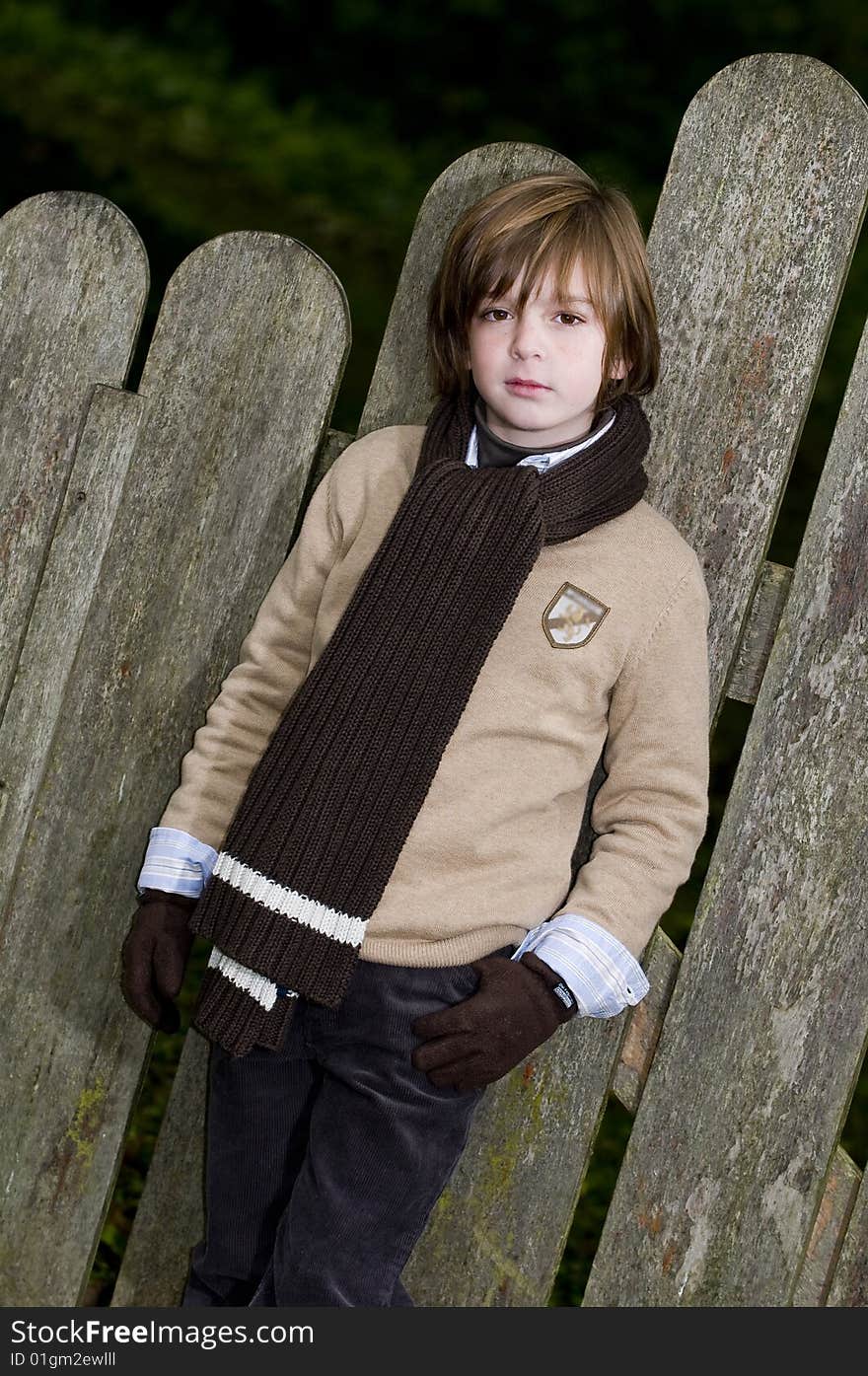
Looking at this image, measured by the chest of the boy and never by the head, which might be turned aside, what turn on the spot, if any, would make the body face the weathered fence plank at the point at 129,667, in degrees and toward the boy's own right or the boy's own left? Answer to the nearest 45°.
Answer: approximately 135° to the boy's own right

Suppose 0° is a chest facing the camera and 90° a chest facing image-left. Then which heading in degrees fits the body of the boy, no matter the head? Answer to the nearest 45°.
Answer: approximately 0°

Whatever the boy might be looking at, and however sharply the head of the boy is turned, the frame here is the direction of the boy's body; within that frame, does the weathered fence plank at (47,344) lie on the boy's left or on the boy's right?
on the boy's right
